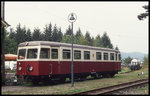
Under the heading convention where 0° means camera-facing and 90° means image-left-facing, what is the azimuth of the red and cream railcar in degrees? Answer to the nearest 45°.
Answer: approximately 45°
